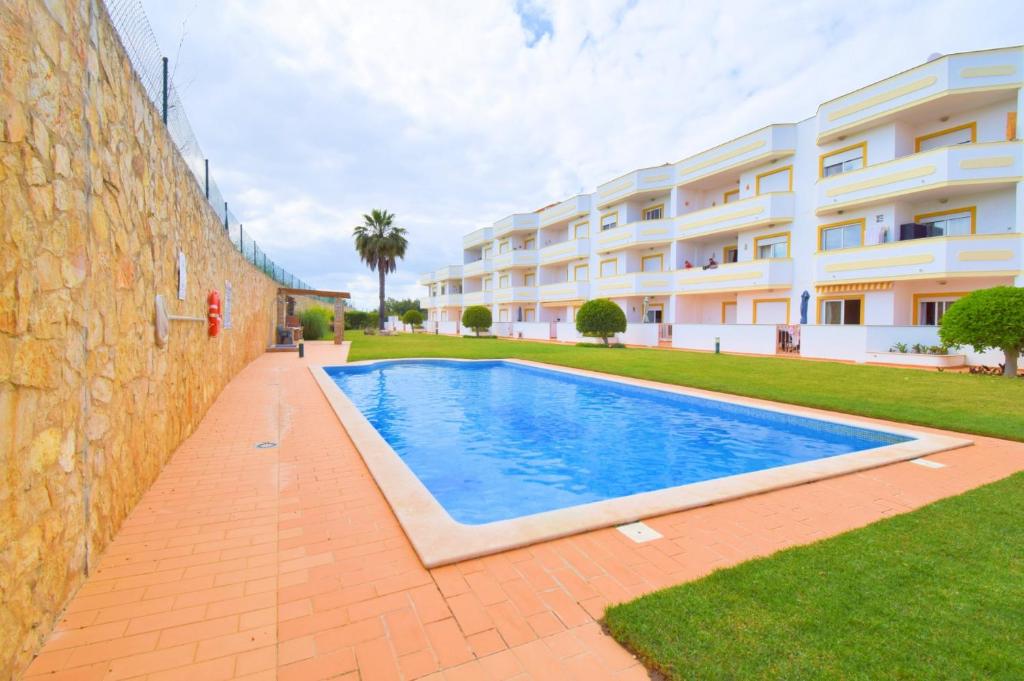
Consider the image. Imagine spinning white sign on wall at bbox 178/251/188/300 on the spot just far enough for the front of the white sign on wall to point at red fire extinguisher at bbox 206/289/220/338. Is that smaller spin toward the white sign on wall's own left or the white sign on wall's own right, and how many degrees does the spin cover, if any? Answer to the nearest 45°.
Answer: approximately 90° to the white sign on wall's own left

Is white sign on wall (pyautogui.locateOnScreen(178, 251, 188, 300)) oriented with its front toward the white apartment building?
yes

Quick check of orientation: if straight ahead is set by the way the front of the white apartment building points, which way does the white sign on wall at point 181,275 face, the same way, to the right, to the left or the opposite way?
the opposite way

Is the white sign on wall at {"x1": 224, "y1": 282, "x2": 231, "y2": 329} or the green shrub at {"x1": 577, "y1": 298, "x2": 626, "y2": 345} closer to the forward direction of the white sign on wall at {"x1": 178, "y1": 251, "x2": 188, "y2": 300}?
the green shrub

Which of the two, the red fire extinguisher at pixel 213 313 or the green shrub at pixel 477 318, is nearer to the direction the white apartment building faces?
the red fire extinguisher

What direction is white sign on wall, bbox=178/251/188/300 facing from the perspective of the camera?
to the viewer's right

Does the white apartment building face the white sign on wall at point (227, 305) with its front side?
yes

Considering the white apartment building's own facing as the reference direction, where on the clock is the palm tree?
The palm tree is roughly at 2 o'clock from the white apartment building.

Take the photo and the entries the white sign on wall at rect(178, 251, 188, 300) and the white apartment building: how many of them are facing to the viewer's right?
1

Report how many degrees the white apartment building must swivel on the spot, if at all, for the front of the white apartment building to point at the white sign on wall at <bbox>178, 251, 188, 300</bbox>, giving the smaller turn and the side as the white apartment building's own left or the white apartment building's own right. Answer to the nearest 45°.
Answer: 0° — it already faces it

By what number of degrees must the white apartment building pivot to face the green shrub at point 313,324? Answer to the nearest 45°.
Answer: approximately 45° to its right

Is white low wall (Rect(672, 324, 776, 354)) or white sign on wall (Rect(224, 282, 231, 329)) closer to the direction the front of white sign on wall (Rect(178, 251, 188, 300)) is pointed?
the white low wall

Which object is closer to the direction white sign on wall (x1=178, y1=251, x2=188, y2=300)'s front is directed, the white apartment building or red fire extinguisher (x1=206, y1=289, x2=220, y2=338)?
the white apartment building

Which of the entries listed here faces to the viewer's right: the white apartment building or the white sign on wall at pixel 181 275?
the white sign on wall
